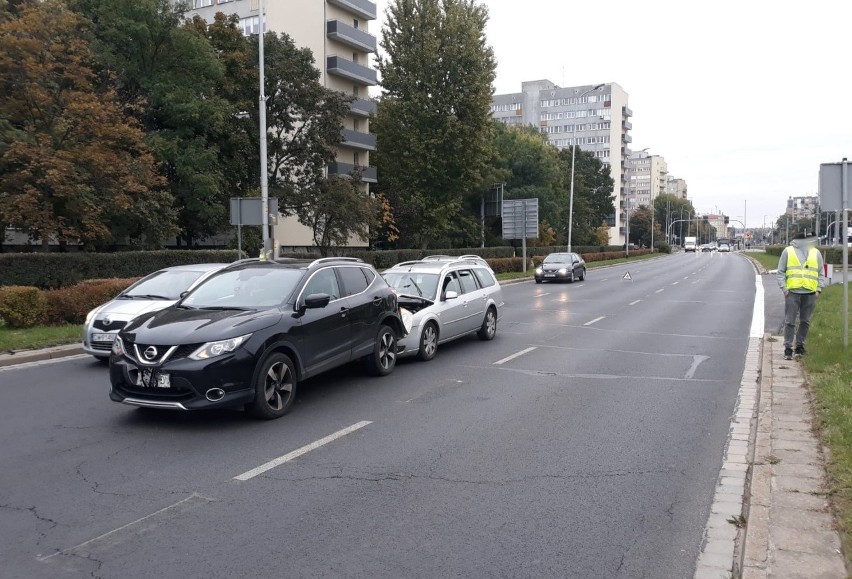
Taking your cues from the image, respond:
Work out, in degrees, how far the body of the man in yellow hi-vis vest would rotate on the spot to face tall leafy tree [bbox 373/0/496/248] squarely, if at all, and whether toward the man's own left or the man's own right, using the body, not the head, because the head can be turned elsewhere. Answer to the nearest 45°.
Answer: approximately 135° to the man's own right

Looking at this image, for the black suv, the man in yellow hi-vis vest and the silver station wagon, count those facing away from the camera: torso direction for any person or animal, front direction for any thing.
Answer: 0

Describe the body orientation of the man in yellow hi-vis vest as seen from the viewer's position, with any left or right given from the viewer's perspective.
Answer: facing the viewer

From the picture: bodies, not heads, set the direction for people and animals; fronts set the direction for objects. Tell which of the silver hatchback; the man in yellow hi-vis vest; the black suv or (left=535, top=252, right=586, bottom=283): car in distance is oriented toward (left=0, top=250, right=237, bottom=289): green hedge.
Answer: the car in distance

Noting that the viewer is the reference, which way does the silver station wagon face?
facing the viewer and to the left of the viewer

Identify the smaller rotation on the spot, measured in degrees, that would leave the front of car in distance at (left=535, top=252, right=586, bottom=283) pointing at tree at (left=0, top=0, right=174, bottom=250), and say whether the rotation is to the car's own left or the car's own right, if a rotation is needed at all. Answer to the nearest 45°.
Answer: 0° — it already faces it

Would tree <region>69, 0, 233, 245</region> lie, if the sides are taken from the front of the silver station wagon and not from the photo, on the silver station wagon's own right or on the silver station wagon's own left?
on the silver station wagon's own right

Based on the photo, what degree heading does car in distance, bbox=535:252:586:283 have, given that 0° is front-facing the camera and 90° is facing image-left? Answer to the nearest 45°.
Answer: approximately 45°

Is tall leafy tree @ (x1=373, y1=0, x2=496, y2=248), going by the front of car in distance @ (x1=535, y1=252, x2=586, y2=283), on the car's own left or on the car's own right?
on the car's own right

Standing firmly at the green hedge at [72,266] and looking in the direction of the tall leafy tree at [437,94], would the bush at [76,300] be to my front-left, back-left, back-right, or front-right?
back-right

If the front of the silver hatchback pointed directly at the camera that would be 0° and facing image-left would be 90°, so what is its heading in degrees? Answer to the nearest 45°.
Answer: approximately 45°

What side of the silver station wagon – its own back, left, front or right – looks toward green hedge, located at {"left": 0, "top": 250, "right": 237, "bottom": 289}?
right

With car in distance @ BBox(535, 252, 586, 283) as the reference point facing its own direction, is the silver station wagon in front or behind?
in front

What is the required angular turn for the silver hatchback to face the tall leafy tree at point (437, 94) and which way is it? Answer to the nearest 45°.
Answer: approximately 180°
